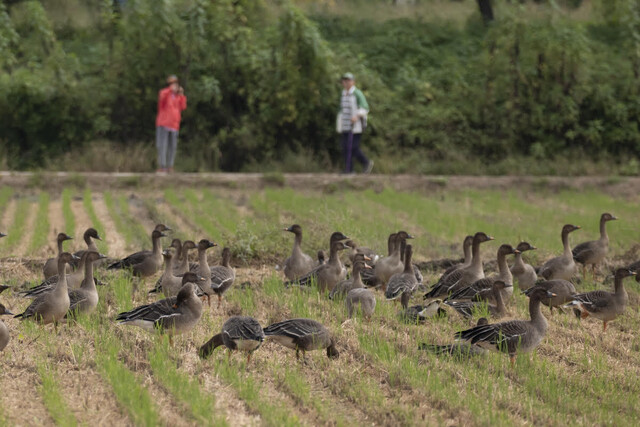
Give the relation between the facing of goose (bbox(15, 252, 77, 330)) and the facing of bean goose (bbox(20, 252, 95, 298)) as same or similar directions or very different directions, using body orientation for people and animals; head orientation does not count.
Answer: same or similar directions

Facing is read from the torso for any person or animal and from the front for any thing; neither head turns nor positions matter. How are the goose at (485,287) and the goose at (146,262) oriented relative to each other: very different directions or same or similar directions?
same or similar directions

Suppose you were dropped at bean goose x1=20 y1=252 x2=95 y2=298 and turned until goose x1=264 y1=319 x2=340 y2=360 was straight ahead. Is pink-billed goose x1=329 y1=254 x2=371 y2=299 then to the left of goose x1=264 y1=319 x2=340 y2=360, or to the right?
left

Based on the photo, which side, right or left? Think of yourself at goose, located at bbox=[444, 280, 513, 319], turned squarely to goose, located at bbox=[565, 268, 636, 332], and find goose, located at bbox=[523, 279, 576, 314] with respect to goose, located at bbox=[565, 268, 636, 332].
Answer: left

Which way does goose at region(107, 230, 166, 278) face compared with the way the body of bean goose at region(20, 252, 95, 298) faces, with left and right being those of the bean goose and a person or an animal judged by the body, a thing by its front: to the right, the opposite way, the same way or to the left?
the same way

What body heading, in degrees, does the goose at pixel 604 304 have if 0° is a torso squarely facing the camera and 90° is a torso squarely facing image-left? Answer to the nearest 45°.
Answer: approximately 270°

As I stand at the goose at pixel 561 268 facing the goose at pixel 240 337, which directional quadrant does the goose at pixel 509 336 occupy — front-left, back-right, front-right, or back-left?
front-left

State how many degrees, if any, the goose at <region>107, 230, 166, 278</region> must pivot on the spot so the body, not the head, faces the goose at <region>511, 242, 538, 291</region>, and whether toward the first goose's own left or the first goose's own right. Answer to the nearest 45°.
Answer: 0° — it already faces it

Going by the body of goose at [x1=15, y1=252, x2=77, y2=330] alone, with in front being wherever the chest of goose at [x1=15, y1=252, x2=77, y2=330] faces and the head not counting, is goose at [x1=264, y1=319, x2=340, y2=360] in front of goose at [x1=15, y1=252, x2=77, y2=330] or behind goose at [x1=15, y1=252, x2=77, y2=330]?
in front

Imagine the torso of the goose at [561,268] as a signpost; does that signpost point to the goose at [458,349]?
no

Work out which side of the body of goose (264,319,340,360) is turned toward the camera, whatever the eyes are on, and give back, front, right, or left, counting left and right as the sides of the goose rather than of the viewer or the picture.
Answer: right

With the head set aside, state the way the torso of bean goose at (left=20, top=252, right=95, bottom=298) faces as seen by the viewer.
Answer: to the viewer's right

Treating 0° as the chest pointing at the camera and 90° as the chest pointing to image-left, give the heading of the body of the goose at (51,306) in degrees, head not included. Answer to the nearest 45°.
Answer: approximately 270°

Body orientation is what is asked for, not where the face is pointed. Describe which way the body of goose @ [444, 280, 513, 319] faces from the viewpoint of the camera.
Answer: to the viewer's right

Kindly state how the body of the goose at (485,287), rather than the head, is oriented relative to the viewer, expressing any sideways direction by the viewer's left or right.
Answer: facing to the right of the viewer
